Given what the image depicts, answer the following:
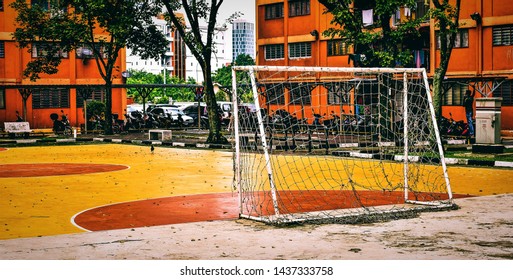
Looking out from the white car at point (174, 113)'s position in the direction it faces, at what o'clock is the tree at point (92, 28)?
The tree is roughly at 2 o'clock from the white car.

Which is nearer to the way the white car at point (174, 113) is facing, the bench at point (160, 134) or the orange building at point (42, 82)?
the bench

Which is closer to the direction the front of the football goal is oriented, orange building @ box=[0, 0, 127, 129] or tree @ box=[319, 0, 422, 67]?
the orange building

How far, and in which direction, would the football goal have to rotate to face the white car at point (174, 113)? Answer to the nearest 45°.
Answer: approximately 45° to its right
